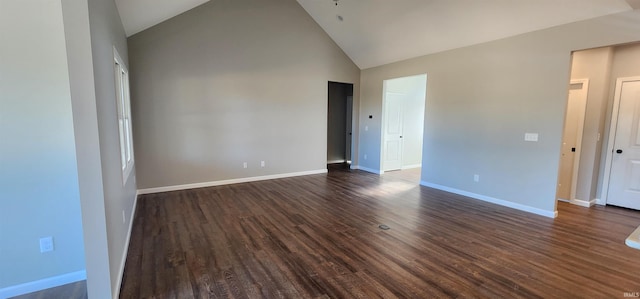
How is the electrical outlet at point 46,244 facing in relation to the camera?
toward the camera

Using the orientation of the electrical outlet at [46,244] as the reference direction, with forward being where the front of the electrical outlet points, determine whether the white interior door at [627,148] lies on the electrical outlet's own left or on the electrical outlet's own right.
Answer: on the electrical outlet's own left

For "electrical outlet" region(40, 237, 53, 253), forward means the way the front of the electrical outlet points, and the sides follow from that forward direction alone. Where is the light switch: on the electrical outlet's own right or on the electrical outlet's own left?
on the electrical outlet's own left
